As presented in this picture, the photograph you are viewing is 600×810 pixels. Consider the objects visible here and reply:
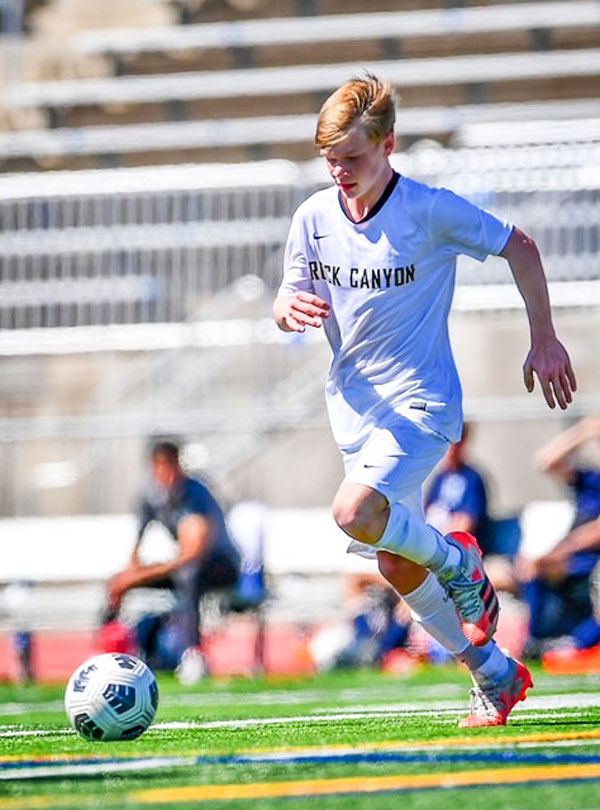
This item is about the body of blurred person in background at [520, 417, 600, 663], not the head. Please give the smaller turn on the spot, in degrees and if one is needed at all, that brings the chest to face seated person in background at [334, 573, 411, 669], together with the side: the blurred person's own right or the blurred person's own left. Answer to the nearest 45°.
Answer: approximately 45° to the blurred person's own right

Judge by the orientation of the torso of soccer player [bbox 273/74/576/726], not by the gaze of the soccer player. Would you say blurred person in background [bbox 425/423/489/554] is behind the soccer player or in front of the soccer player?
behind

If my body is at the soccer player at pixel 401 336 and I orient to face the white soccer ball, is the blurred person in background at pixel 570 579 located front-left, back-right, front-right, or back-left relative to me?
back-right

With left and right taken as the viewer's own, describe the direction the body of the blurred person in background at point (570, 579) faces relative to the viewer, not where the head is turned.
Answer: facing the viewer and to the left of the viewer

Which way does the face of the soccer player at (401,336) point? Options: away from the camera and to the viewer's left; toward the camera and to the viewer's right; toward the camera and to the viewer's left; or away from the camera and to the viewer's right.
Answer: toward the camera and to the viewer's left
